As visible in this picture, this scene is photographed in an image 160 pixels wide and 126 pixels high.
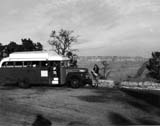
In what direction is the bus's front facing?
to the viewer's right

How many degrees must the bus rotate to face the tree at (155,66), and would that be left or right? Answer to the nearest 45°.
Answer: approximately 45° to its left

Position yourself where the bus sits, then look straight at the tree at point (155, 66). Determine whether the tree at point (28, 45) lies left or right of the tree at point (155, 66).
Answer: left

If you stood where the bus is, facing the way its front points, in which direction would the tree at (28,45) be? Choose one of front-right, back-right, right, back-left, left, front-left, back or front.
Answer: left
